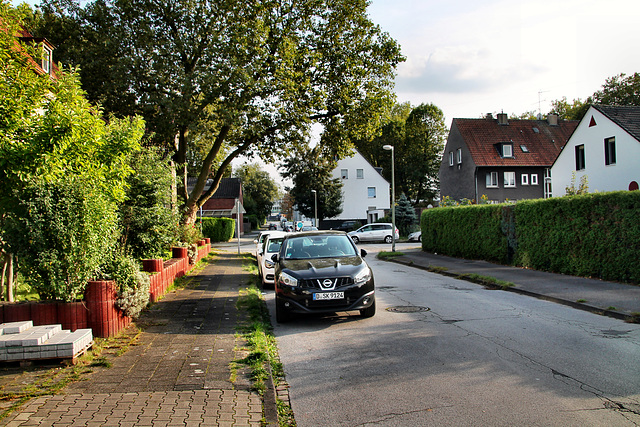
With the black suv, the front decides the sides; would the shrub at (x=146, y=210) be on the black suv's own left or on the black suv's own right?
on the black suv's own right

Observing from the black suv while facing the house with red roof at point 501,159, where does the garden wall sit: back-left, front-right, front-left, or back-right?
back-left

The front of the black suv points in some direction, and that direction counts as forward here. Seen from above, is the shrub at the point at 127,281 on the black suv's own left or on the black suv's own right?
on the black suv's own right

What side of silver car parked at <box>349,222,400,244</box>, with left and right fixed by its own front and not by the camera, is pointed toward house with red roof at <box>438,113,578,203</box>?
back

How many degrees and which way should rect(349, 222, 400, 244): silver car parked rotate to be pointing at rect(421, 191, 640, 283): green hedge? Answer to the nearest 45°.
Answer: approximately 90° to its left

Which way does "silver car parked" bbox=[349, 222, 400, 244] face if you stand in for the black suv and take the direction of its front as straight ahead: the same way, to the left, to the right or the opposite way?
to the right

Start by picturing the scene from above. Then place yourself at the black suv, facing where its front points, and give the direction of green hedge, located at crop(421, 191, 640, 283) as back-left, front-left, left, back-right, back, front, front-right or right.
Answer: back-left

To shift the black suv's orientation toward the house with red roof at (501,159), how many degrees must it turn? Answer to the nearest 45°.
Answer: approximately 135° to its left

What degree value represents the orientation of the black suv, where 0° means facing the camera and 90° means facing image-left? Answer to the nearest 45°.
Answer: approximately 0°

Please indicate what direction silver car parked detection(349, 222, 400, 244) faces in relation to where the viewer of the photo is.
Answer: facing to the left of the viewer

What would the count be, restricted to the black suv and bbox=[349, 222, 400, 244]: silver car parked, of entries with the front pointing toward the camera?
1
